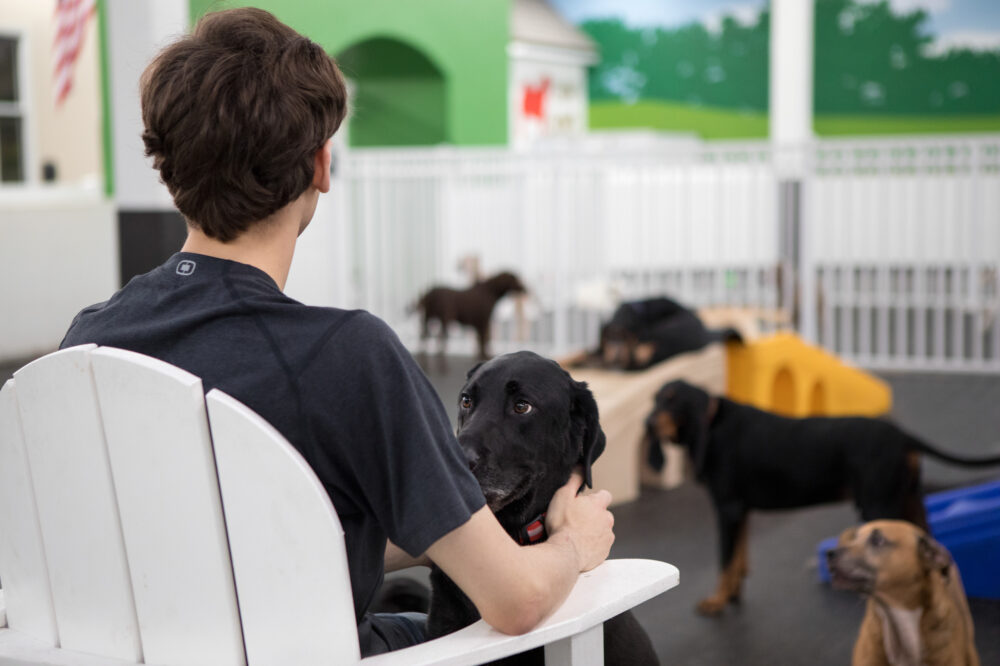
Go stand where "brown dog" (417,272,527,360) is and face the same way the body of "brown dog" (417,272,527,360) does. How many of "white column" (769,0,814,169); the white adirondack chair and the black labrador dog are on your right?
2

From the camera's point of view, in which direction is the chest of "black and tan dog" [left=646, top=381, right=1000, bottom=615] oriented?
to the viewer's left

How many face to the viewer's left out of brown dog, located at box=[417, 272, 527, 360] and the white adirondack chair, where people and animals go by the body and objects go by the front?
0

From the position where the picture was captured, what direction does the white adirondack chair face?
facing away from the viewer and to the right of the viewer

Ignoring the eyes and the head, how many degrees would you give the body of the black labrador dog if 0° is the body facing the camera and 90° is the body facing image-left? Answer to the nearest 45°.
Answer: approximately 45°

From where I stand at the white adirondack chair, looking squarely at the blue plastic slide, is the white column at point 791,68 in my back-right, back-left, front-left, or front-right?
front-left

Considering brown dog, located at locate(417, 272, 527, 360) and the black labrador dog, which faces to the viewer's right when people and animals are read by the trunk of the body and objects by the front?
the brown dog

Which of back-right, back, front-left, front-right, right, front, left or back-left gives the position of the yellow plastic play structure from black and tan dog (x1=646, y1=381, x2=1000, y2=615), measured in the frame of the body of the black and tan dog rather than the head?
right

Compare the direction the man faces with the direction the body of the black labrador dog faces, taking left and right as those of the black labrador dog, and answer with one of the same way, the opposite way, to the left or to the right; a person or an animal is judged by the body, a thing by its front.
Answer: the opposite way

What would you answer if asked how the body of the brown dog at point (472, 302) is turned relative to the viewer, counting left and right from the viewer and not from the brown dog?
facing to the right of the viewer

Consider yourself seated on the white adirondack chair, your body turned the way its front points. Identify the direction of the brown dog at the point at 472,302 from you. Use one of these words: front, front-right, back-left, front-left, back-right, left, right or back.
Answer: front-left

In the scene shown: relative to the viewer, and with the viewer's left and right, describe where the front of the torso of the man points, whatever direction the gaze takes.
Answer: facing away from the viewer and to the right of the viewer

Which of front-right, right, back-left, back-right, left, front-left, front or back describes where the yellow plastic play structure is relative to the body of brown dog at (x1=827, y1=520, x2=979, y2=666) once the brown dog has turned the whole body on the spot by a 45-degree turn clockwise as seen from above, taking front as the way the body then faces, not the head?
right

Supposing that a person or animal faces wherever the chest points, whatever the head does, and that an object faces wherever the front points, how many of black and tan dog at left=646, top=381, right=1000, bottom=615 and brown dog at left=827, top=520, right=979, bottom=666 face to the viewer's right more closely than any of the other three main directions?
0
